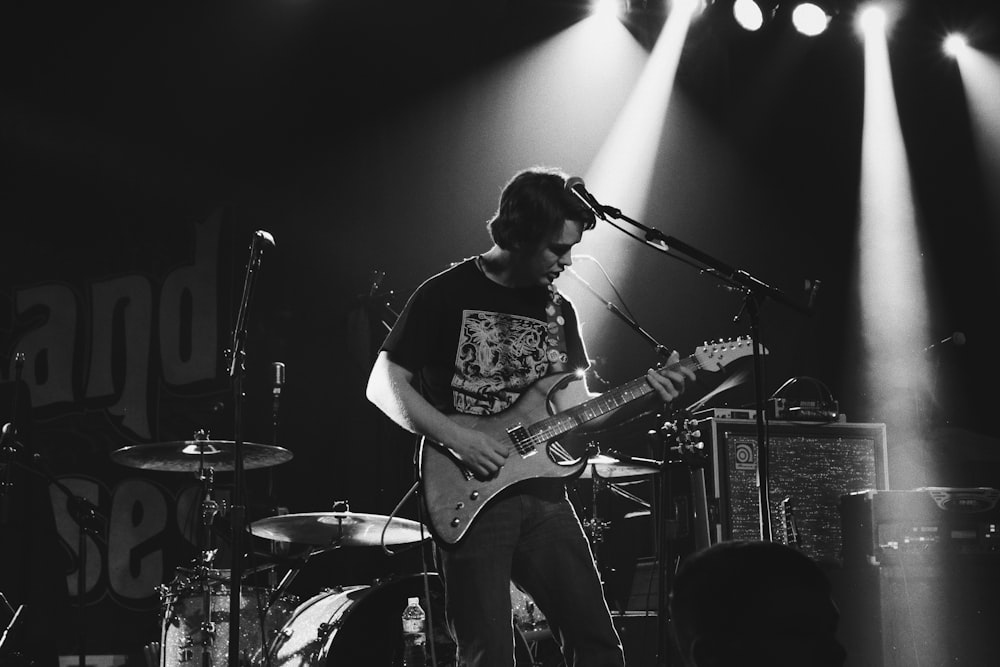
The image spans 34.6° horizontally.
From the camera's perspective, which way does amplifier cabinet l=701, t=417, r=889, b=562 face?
toward the camera

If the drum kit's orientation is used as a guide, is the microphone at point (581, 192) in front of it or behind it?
in front

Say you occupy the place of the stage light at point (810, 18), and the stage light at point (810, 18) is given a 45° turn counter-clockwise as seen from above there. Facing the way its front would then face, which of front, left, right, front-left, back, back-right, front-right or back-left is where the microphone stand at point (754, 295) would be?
front-right

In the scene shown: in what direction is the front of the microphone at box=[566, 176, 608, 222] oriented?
to the viewer's left

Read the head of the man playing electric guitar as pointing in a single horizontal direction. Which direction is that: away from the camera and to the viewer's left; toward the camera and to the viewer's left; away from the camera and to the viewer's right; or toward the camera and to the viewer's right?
toward the camera and to the viewer's right

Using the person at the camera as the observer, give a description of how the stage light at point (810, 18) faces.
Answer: facing the viewer

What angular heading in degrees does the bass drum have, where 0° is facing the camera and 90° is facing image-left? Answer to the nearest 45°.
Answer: approximately 315°

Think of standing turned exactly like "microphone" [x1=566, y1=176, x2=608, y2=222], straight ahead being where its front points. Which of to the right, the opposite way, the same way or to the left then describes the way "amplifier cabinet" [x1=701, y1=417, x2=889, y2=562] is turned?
to the left
